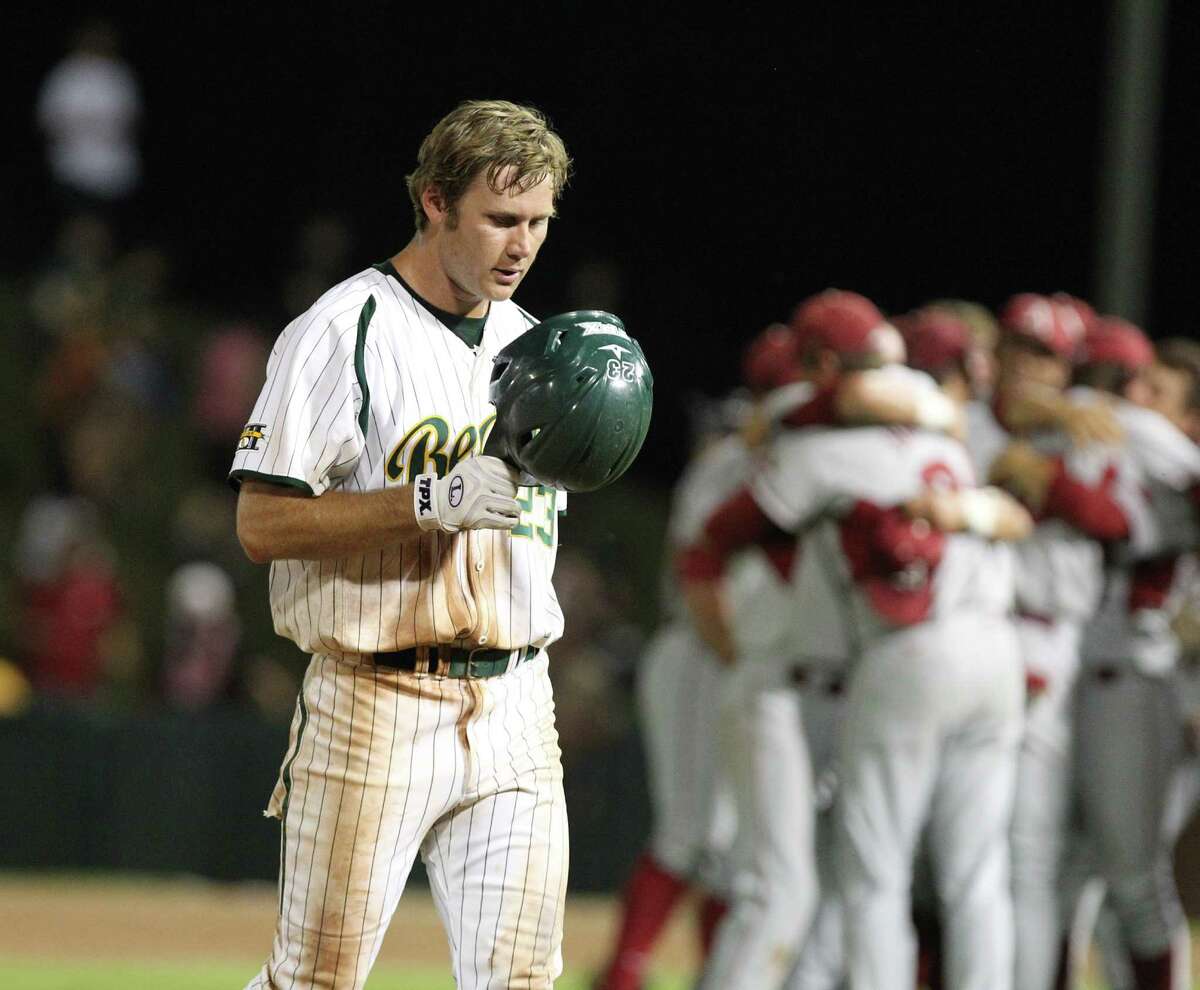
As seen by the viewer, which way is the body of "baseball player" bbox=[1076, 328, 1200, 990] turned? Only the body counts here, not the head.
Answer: to the viewer's left

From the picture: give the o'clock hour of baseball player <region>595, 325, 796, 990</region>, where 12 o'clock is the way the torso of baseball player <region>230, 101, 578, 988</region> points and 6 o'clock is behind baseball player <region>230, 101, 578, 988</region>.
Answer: baseball player <region>595, 325, 796, 990</region> is roughly at 8 o'clock from baseball player <region>230, 101, 578, 988</region>.

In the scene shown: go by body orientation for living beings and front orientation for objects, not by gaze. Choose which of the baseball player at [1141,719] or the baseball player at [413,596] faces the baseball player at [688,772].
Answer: the baseball player at [1141,719]

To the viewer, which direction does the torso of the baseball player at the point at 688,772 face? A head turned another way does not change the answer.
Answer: to the viewer's right

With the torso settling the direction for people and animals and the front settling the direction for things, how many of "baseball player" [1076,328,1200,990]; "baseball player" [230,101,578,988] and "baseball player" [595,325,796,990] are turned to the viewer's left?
1

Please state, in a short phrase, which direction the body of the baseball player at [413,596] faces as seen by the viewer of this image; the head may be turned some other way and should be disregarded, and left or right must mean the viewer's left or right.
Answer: facing the viewer and to the right of the viewer

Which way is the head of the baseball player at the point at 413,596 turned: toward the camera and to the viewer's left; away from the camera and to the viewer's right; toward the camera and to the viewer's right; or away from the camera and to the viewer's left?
toward the camera and to the viewer's right

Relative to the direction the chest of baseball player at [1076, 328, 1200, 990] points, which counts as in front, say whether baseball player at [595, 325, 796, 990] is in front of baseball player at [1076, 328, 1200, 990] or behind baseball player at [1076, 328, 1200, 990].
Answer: in front

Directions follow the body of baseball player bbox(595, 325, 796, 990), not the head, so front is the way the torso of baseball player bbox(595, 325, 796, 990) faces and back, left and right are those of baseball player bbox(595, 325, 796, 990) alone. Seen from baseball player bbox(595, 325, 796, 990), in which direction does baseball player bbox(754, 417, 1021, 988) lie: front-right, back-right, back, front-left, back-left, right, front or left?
front-right

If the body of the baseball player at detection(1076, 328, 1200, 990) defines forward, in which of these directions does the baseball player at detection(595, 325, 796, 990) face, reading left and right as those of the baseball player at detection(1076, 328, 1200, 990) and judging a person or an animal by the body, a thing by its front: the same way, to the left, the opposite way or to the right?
the opposite way

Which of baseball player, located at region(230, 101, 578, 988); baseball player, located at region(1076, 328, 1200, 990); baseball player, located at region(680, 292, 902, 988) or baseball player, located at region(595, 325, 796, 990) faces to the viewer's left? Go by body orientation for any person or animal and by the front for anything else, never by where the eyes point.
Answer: baseball player, located at region(1076, 328, 1200, 990)

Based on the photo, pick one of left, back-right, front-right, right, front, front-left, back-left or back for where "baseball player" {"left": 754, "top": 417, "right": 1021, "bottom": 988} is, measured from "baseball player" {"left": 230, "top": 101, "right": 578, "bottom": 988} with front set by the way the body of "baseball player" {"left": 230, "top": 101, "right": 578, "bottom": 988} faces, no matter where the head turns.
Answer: left

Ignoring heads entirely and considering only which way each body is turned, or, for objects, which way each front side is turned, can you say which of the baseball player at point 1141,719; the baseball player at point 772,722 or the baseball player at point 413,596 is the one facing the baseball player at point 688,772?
the baseball player at point 1141,719

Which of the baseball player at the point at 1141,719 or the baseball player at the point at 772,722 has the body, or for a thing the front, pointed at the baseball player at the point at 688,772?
the baseball player at the point at 1141,719

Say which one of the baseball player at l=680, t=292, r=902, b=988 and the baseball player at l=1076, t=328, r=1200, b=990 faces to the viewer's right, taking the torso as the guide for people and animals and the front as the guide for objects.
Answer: the baseball player at l=680, t=292, r=902, b=988
